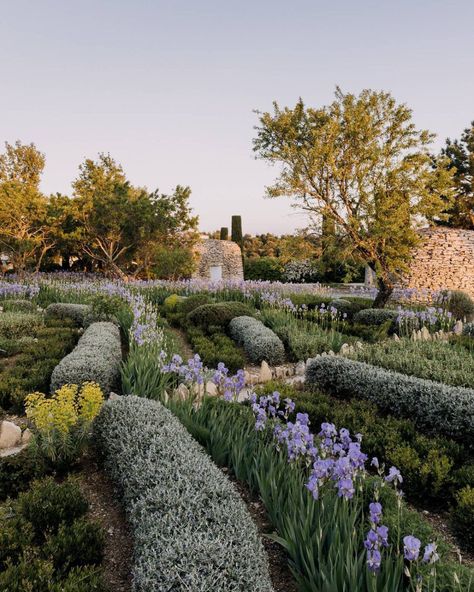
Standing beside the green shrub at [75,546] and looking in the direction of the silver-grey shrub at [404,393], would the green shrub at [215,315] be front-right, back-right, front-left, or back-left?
front-left

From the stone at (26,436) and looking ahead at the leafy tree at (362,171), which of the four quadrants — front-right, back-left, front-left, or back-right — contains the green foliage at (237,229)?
front-left

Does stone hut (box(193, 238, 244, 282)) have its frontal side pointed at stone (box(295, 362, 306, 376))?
yes

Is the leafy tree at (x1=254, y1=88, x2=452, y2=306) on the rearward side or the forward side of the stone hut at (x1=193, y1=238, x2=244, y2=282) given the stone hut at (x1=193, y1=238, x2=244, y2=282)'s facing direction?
on the forward side

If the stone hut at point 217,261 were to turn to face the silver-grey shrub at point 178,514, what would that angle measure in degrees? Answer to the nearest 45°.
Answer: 0° — it already faces it

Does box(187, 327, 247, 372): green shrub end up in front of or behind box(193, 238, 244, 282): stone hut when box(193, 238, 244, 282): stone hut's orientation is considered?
in front

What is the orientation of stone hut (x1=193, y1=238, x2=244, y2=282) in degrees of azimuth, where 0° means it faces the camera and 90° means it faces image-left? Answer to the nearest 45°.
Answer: approximately 0°

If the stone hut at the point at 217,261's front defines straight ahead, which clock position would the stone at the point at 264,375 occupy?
The stone is roughly at 12 o'clock from the stone hut.

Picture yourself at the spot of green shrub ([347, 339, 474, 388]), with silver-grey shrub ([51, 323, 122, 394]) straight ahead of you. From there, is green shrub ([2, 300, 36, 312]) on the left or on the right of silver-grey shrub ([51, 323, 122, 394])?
right

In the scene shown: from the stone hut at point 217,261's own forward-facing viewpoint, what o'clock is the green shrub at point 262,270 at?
The green shrub is roughly at 8 o'clock from the stone hut.

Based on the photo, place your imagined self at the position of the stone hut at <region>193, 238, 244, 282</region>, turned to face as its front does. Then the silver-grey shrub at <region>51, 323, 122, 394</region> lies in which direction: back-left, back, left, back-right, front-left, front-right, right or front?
front

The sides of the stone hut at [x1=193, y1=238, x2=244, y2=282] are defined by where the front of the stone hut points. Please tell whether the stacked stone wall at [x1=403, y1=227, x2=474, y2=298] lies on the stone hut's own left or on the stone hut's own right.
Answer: on the stone hut's own left

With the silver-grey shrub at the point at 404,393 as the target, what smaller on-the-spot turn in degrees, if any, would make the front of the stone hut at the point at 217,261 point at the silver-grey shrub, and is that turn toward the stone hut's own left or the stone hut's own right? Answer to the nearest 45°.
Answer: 0° — it already faces it

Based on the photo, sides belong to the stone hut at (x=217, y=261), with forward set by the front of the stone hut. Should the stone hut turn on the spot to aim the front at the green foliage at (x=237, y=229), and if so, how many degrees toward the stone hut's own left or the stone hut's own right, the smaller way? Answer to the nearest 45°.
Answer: approximately 180°

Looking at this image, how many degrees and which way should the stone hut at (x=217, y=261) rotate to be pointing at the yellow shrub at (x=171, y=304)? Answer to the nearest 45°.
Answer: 0° — it already faces it

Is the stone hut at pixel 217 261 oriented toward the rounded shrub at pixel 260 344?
yes
